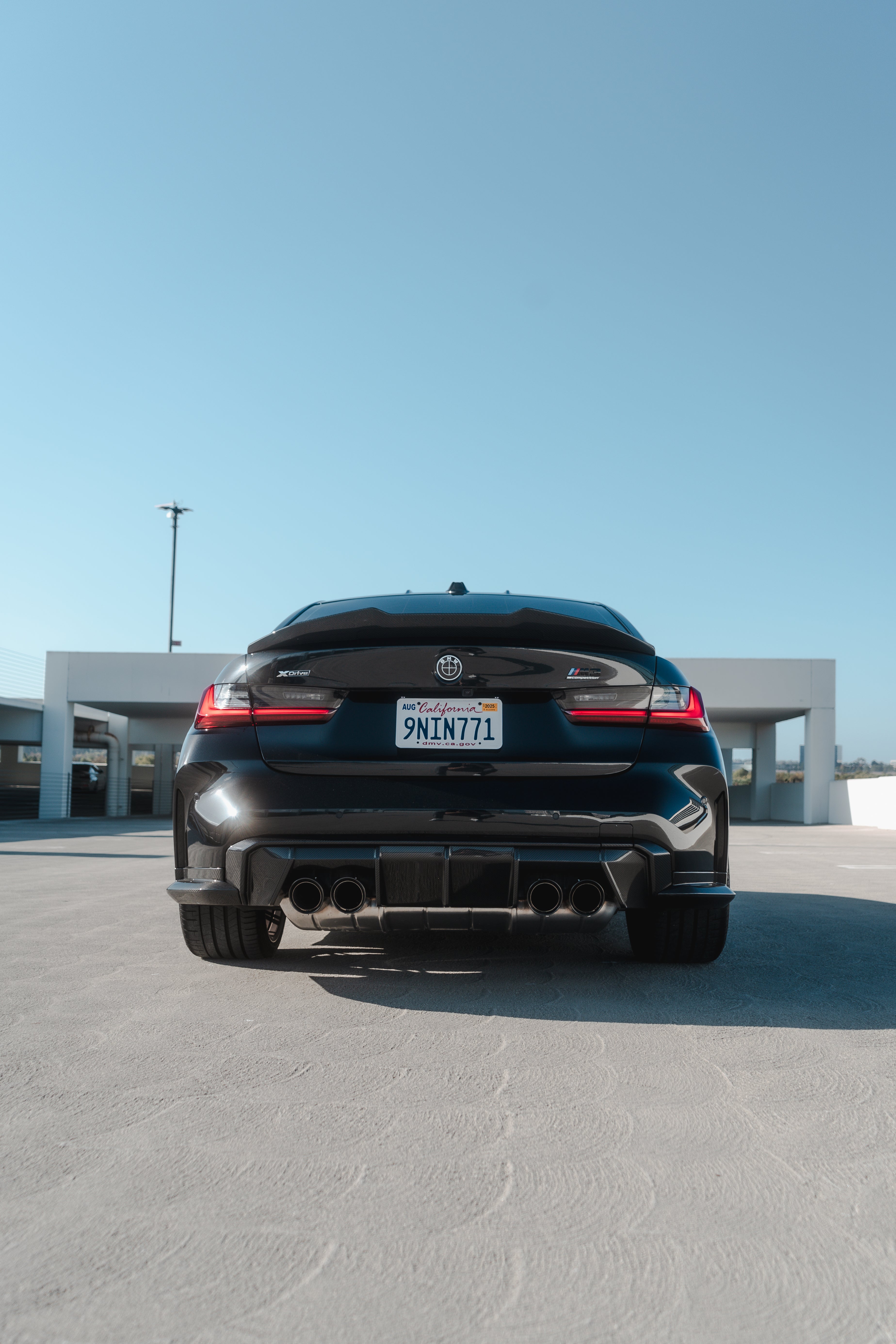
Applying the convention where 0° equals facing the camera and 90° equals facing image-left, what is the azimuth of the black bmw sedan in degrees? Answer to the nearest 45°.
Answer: approximately 180°

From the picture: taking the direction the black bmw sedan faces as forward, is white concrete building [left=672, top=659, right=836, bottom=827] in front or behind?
in front

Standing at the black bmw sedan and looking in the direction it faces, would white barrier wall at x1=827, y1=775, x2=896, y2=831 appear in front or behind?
in front
